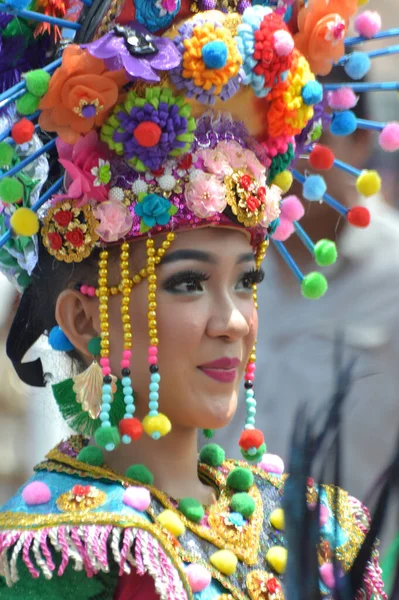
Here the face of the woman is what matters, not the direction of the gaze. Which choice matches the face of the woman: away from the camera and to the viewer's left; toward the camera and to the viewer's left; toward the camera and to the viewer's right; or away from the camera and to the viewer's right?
toward the camera and to the viewer's right

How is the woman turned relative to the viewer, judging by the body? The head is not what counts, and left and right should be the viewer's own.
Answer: facing the viewer and to the right of the viewer
